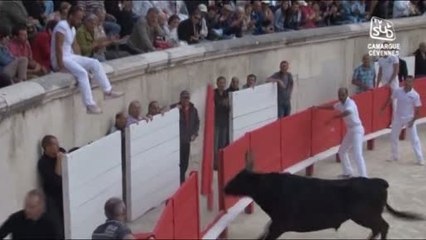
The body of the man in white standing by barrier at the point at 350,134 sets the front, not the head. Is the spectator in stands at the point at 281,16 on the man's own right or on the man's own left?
on the man's own right

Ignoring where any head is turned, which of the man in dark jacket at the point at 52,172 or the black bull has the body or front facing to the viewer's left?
the black bull

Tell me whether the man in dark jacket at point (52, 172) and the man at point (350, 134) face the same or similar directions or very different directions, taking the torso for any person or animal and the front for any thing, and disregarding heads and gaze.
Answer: very different directions

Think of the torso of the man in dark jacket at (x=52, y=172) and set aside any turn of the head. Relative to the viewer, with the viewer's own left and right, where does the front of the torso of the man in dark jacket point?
facing to the right of the viewer

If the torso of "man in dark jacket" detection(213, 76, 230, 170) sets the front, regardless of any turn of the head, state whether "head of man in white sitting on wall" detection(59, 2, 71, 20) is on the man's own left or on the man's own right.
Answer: on the man's own right
